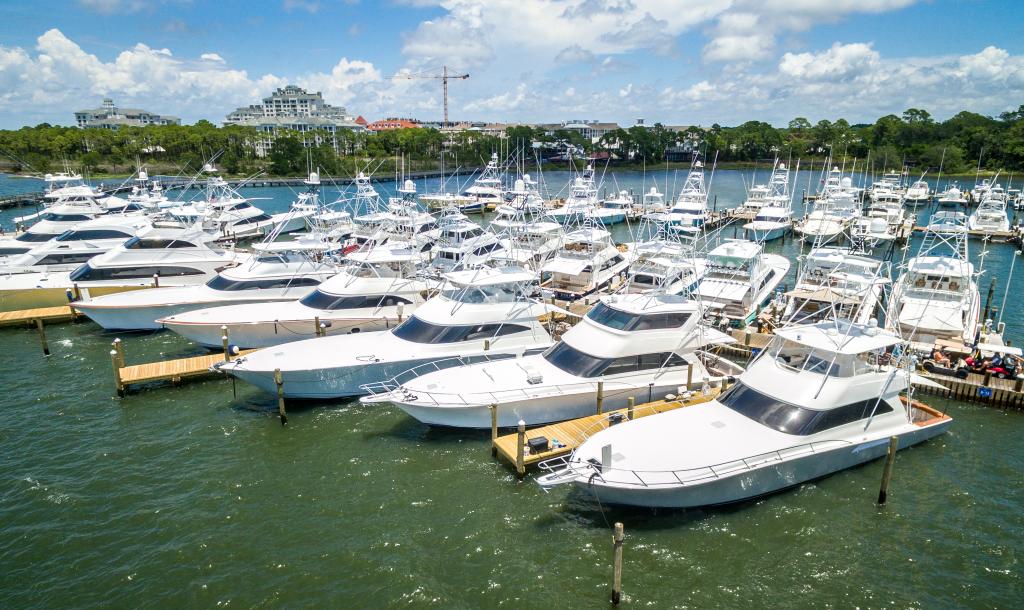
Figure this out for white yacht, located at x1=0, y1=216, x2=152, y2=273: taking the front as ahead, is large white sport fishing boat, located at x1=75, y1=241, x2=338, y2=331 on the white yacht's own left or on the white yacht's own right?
on the white yacht's own left

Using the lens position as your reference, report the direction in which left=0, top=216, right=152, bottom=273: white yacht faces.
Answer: facing to the left of the viewer

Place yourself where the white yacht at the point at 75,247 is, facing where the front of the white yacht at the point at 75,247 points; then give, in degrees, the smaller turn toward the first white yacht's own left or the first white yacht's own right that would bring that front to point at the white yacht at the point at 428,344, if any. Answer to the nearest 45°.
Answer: approximately 90° to the first white yacht's own left

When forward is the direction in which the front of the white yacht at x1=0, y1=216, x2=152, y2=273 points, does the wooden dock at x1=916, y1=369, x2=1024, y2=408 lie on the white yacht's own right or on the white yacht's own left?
on the white yacht's own left

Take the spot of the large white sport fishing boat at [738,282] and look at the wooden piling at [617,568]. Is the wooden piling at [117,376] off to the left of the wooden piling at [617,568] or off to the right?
right

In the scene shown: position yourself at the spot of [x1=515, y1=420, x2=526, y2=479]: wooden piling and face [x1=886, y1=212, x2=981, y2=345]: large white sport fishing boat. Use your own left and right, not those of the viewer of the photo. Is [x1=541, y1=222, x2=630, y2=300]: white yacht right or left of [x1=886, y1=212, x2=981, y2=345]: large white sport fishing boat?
left

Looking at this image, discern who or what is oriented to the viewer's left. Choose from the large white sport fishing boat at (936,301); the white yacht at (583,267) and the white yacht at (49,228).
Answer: the white yacht at (49,228)

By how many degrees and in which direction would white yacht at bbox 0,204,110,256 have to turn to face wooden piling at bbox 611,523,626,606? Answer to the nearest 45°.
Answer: approximately 90° to its left

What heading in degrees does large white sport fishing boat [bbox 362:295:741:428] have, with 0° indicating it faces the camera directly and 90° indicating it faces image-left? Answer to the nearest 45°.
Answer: approximately 45°

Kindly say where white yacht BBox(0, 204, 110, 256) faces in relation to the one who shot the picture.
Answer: facing to the left of the viewer
